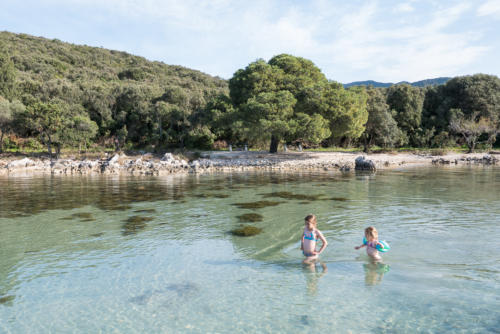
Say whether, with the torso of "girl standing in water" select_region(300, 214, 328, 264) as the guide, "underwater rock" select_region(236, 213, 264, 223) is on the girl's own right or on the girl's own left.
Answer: on the girl's own right

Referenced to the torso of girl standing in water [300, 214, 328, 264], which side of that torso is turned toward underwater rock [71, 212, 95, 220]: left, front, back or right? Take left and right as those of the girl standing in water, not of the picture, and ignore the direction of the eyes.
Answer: right

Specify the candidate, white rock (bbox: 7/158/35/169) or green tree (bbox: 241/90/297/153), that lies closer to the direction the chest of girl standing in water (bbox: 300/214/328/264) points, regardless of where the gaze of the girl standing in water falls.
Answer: the white rock

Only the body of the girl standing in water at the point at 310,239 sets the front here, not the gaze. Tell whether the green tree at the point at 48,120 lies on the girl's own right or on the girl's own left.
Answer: on the girl's own right

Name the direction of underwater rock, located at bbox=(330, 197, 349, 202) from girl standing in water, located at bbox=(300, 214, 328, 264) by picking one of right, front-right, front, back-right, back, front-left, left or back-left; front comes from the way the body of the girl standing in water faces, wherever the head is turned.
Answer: back-right

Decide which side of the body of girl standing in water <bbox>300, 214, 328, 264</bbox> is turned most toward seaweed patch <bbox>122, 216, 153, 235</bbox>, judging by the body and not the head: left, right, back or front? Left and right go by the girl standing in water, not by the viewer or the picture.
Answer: right

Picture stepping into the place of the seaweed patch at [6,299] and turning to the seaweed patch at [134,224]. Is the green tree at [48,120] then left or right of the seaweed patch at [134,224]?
left

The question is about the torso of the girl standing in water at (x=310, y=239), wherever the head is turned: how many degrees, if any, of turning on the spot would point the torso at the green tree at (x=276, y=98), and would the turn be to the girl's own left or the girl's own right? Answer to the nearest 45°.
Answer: approximately 135° to the girl's own right

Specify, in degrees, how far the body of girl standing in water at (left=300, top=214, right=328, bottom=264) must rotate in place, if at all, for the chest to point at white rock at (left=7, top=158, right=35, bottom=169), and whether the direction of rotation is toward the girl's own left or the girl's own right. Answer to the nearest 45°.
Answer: approximately 90° to the girl's own right

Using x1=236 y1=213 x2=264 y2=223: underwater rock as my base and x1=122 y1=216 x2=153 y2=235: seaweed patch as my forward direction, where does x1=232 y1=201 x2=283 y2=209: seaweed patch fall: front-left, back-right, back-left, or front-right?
back-right

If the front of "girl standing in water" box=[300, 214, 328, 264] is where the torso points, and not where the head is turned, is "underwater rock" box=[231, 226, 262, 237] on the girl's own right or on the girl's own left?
on the girl's own right

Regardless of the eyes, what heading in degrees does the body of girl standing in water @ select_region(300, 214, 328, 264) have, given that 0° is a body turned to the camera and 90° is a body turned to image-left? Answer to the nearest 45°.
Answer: approximately 45°
